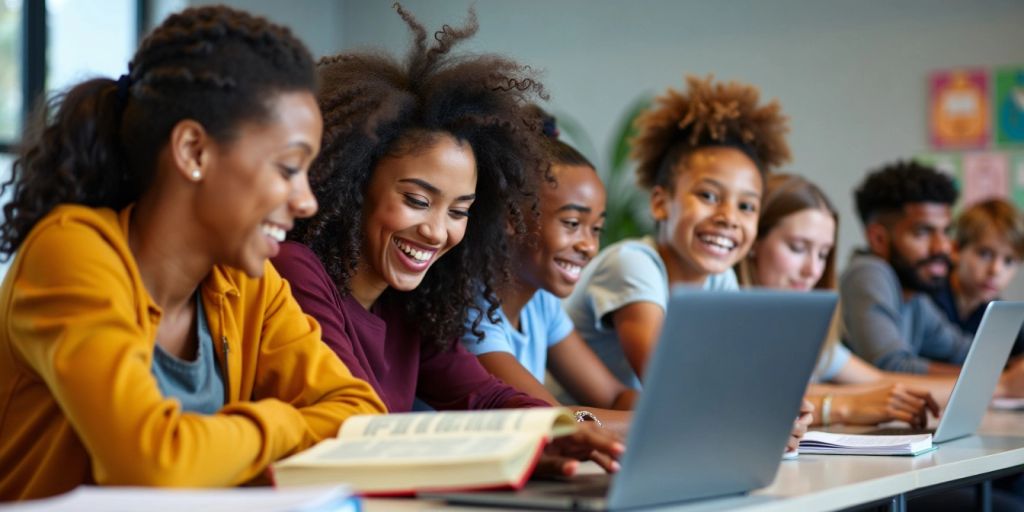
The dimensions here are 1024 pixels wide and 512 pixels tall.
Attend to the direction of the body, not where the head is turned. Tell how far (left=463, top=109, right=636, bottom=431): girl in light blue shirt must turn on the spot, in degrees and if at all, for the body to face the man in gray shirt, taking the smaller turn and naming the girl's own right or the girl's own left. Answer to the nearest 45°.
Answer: approximately 90° to the girl's own left

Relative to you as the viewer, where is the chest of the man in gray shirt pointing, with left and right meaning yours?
facing the viewer and to the right of the viewer

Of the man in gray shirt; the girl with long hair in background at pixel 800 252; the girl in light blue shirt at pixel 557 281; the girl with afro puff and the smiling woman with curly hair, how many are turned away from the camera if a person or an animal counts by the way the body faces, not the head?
0

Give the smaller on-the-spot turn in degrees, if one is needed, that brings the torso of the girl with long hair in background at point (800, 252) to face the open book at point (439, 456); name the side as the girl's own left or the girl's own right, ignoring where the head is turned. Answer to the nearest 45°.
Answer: approximately 45° to the girl's own right

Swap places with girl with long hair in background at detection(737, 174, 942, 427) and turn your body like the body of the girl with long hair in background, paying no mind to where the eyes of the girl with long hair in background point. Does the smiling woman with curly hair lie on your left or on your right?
on your right

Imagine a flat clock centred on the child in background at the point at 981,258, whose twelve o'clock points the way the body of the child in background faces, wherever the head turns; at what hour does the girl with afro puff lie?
The girl with afro puff is roughly at 2 o'clock from the child in background.

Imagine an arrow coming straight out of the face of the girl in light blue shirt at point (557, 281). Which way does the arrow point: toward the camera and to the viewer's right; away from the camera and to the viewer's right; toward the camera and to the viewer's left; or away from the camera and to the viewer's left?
toward the camera and to the viewer's right

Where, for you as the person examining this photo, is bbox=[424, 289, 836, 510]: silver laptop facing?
facing away from the viewer and to the left of the viewer

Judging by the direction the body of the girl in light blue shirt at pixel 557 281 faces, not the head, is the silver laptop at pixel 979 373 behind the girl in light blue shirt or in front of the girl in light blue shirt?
in front

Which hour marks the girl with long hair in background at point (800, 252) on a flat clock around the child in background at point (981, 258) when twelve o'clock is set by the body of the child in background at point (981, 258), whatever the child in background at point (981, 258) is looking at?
the girl with long hair in background at point (800, 252) is roughly at 2 o'clock from the child in background at point (981, 258).

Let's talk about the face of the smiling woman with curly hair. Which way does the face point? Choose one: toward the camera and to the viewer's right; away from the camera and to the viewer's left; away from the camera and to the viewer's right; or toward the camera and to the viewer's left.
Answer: toward the camera and to the viewer's right

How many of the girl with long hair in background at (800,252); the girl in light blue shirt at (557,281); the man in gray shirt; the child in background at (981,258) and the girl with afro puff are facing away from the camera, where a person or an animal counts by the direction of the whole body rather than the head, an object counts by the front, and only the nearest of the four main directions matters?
0

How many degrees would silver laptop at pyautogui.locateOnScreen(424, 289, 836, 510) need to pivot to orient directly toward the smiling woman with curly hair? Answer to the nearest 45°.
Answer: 0° — it already faces them
